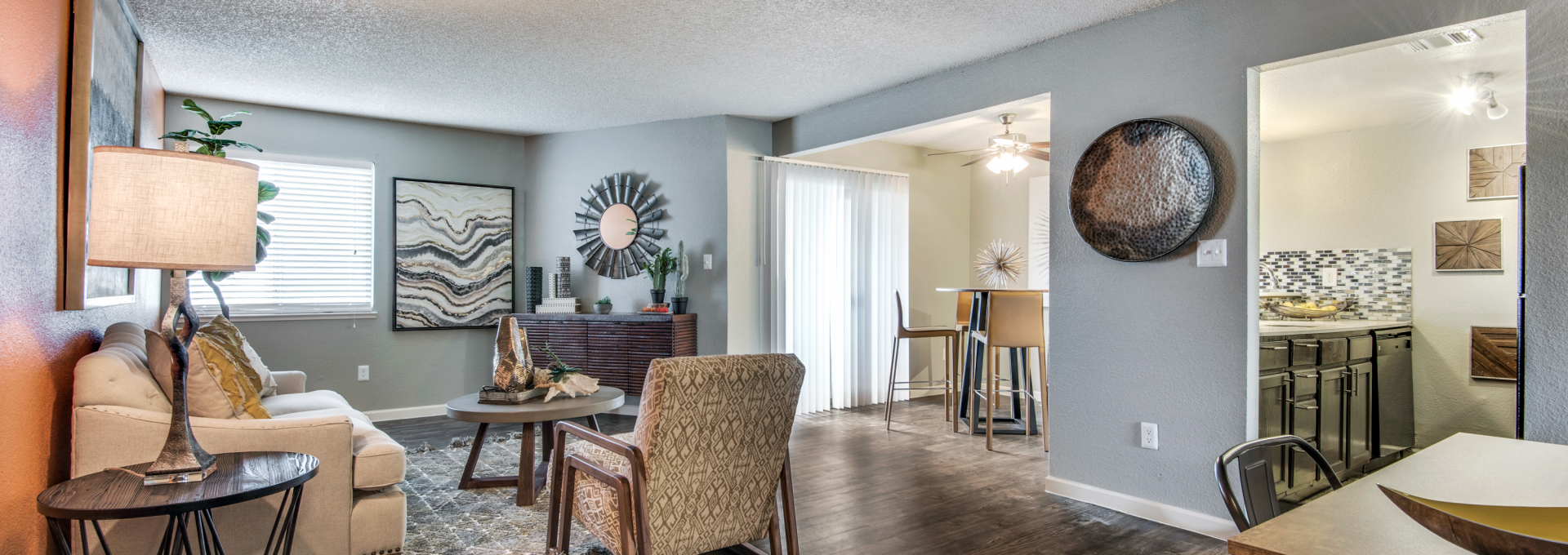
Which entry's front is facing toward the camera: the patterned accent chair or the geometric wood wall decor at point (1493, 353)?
the geometric wood wall decor

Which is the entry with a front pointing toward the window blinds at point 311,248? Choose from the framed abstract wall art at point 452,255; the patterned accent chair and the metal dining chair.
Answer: the patterned accent chair

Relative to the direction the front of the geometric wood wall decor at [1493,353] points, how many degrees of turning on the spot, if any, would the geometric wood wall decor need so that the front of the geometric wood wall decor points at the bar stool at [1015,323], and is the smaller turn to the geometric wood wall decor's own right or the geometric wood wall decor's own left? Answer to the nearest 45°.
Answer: approximately 45° to the geometric wood wall decor's own right

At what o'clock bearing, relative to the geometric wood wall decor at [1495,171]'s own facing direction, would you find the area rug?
The area rug is roughly at 1 o'clock from the geometric wood wall decor.

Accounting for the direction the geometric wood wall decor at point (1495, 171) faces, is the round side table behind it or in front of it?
in front

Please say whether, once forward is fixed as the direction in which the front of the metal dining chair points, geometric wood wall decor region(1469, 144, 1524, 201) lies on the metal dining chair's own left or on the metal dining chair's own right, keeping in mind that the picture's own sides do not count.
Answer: on the metal dining chair's own left

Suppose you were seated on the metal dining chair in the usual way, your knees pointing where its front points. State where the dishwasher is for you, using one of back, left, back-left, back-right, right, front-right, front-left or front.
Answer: back-left

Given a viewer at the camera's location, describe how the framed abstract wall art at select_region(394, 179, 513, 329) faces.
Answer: facing the viewer and to the right of the viewer

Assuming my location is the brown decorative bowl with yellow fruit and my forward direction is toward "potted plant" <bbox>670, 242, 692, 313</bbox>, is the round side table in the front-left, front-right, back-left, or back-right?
front-left

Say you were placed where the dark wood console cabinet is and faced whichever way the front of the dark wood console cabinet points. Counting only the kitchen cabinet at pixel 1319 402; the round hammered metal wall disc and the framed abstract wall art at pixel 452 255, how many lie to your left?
2

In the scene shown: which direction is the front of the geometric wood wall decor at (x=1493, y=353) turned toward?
toward the camera

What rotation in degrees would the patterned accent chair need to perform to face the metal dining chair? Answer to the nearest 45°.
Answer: approximately 180°

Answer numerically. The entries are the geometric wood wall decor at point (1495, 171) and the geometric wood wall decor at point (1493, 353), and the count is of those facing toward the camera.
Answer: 2

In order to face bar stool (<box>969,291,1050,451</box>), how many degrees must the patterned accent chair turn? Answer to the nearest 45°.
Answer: approximately 90° to its right

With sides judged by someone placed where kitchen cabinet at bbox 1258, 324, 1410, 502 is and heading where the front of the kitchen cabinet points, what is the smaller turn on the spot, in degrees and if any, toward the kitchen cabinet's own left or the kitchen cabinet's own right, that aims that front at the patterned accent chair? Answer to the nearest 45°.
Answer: approximately 90° to the kitchen cabinet's own right

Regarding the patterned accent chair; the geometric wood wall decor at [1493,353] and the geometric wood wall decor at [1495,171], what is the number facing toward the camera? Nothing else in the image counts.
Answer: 2

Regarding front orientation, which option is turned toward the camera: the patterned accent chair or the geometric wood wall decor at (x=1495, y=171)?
the geometric wood wall decor
